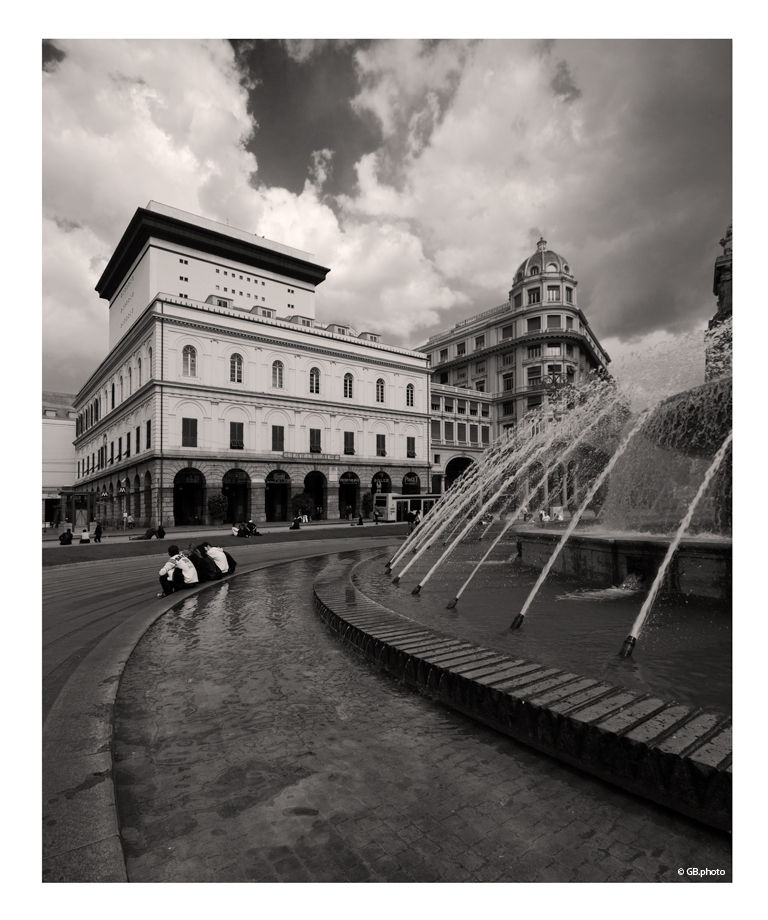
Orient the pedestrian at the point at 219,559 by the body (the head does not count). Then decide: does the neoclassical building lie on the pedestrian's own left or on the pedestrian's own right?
on the pedestrian's own right

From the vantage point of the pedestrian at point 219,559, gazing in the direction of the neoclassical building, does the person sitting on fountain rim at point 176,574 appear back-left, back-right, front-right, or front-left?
back-left

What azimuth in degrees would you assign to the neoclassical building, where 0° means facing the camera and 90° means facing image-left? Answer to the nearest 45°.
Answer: approximately 315°

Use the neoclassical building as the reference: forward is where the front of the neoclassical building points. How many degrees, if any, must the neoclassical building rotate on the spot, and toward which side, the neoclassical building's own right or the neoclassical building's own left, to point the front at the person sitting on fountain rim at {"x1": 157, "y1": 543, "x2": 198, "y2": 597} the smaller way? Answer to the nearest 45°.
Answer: approximately 45° to the neoclassical building's own right
